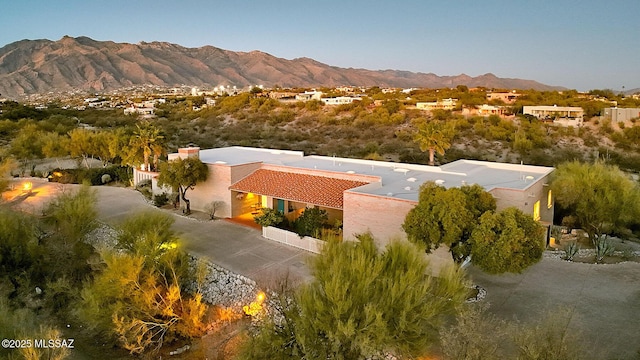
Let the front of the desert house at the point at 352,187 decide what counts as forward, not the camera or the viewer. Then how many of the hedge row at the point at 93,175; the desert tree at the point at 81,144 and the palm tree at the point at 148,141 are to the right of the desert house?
3

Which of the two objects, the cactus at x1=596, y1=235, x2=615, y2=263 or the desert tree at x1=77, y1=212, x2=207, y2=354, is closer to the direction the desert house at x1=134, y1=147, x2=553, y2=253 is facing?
the desert tree

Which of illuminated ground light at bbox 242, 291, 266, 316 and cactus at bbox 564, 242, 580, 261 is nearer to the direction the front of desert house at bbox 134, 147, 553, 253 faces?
the illuminated ground light

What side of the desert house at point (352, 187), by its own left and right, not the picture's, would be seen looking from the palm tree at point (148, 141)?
right

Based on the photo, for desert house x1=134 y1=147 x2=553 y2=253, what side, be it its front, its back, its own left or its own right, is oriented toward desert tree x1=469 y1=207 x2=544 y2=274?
left

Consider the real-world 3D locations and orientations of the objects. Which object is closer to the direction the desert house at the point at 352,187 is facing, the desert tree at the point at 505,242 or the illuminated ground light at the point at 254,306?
the illuminated ground light

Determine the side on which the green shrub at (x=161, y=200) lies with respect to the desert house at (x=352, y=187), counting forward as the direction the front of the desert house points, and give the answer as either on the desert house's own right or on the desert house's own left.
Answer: on the desert house's own right

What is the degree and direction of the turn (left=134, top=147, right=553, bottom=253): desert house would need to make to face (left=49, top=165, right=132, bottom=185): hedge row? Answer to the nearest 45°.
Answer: approximately 90° to its right

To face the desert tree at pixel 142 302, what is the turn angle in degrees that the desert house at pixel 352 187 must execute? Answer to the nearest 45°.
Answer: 0° — it already faces it

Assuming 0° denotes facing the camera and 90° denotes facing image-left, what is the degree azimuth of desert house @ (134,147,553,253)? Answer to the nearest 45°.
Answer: approximately 45°

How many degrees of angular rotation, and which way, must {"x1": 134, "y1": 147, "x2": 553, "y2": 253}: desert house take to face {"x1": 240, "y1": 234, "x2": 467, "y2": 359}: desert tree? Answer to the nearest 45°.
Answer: approximately 45° to its left
